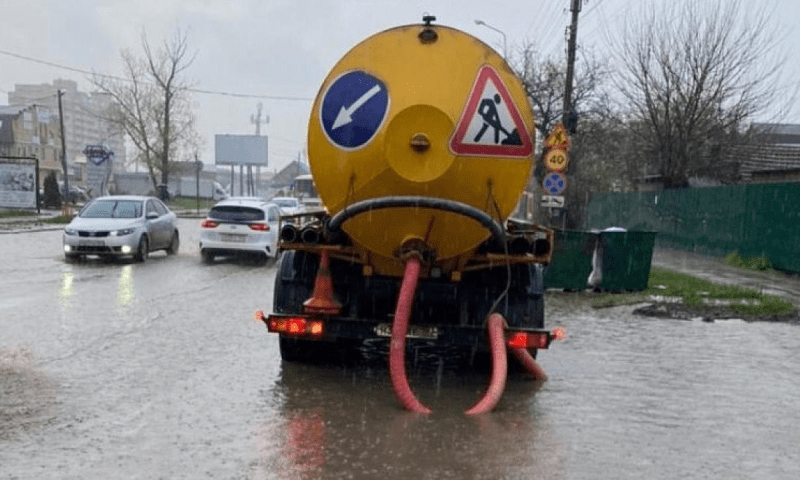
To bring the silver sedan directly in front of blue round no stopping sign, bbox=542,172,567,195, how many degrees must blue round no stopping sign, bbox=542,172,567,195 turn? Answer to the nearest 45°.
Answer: approximately 90° to its right

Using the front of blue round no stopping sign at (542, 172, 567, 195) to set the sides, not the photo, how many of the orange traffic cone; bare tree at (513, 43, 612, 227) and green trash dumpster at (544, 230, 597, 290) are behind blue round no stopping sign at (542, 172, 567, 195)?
1

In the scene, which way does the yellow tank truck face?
away from the camera

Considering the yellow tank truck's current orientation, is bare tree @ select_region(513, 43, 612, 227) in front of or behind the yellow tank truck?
in front

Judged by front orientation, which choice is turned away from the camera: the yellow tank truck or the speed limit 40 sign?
the yellow tank truck
